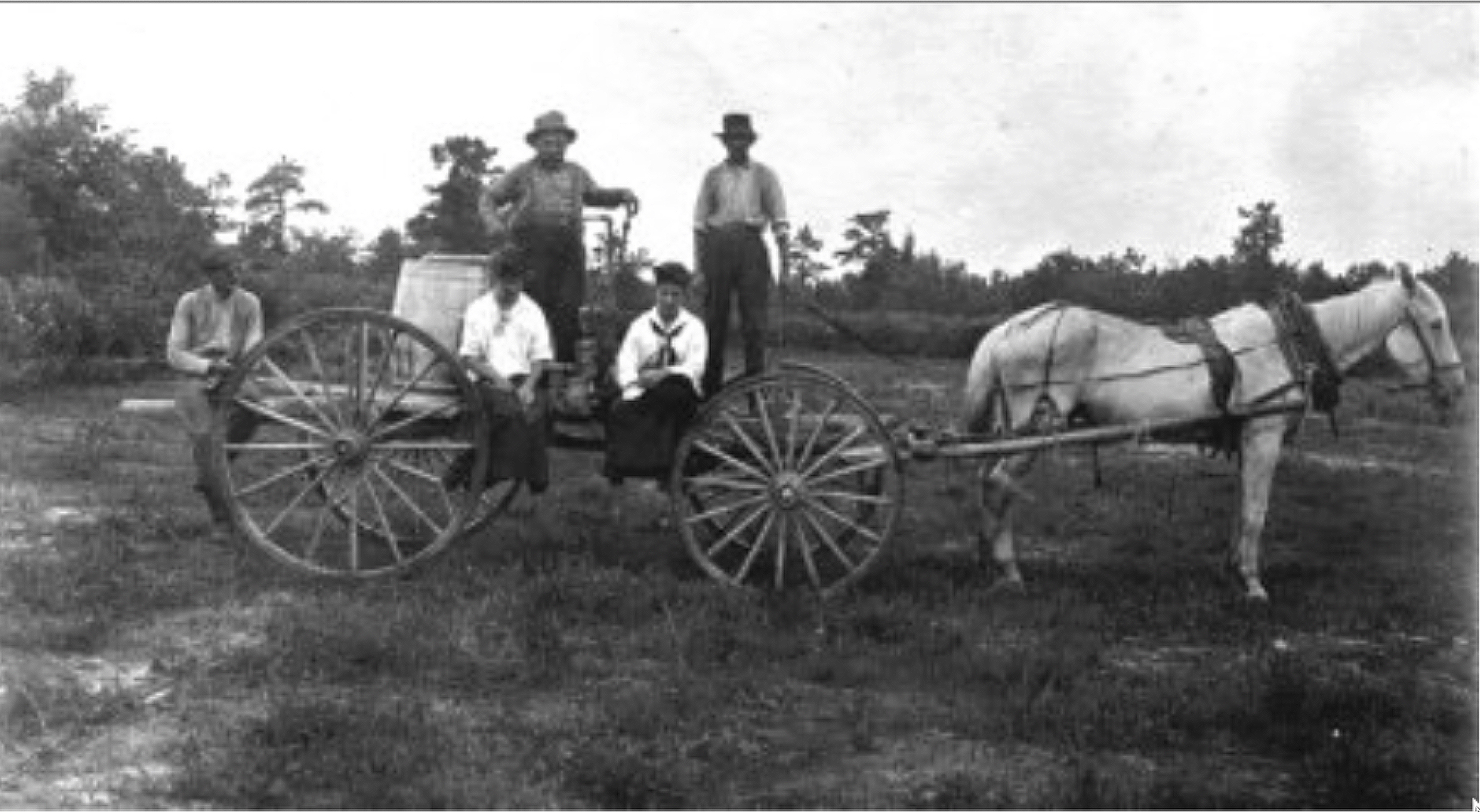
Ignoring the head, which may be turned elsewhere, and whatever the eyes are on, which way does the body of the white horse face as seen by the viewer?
to the viewer's right

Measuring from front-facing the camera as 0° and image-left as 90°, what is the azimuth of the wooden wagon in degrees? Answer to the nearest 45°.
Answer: approximately 270°

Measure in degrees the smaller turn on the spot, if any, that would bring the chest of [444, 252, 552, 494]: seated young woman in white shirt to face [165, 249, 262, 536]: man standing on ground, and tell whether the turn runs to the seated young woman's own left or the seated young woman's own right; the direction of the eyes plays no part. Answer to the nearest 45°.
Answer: approximately 135° to the seated young woman's own right

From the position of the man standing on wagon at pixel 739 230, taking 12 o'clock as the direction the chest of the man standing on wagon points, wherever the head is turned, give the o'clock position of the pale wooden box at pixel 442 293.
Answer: The pale wooden box is roughly at 2 o'clock from the man standing on wagon.

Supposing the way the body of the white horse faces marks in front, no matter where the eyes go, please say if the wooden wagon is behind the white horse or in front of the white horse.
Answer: behind

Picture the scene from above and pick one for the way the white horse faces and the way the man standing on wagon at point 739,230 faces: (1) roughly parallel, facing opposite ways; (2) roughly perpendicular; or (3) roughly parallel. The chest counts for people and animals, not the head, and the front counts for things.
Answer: roughly perpendicular

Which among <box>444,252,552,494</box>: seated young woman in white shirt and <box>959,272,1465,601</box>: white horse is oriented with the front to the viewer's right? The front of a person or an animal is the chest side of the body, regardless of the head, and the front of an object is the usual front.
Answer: the white horse

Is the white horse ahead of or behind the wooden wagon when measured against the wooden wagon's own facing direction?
ahead

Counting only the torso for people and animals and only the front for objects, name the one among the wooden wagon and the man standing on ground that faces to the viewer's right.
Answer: the wooden wagon

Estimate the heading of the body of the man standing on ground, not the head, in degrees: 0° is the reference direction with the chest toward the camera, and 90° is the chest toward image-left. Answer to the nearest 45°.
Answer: approximately 0°

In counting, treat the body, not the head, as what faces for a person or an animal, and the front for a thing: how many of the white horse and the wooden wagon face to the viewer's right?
2

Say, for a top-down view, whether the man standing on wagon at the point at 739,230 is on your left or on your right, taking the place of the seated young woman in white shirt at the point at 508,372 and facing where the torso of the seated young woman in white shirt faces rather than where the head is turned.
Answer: on your left

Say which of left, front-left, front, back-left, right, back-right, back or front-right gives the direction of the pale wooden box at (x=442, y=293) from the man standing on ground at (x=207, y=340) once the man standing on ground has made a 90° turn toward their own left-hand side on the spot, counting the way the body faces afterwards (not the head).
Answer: front-right
